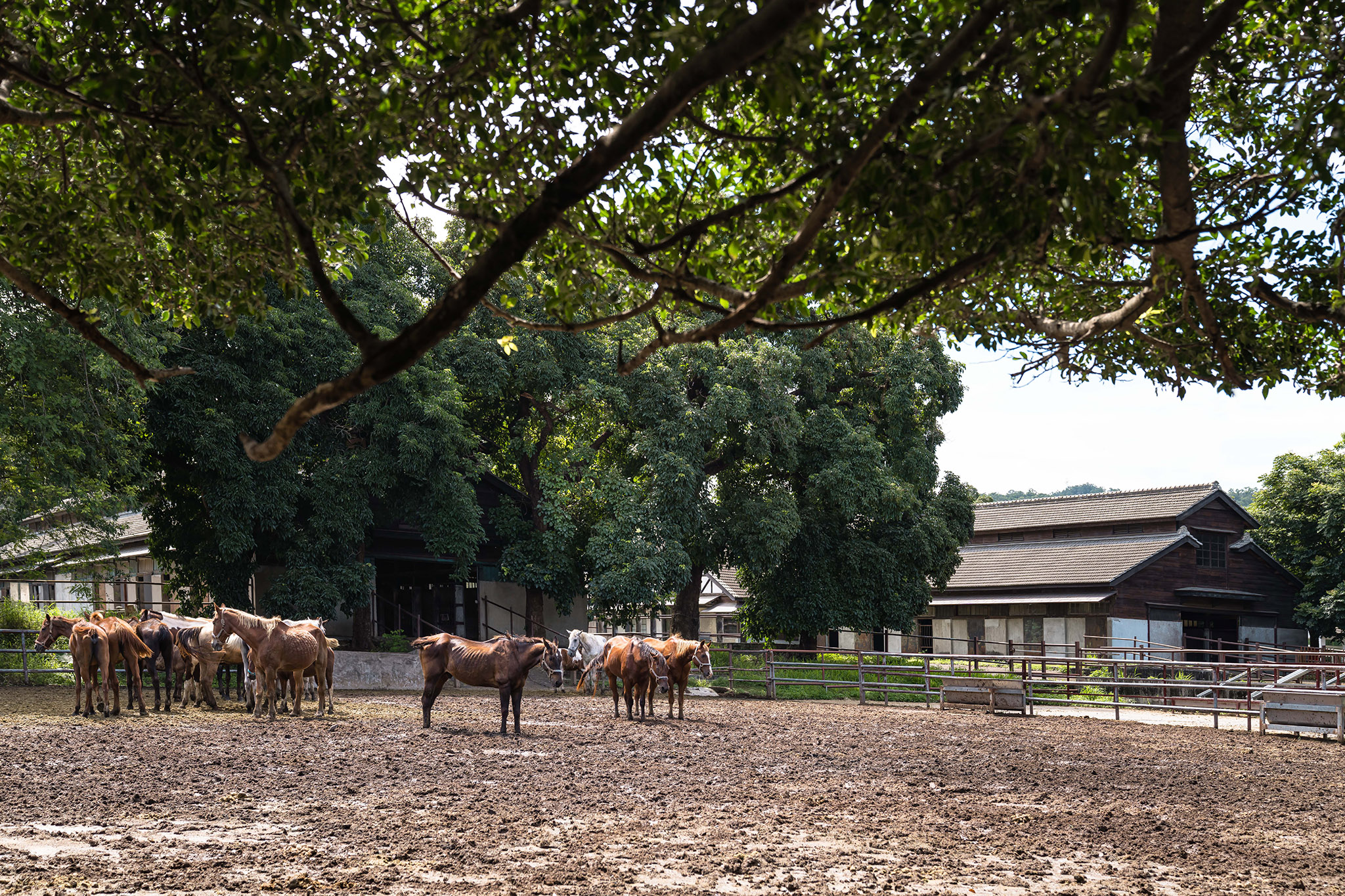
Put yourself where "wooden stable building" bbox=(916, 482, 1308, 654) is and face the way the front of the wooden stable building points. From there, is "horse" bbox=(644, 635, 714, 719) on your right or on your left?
on your right

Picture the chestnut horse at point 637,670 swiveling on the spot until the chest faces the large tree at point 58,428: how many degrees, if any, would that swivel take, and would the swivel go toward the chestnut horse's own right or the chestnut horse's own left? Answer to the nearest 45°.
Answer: approximately 135° to the chestnut horse's own right

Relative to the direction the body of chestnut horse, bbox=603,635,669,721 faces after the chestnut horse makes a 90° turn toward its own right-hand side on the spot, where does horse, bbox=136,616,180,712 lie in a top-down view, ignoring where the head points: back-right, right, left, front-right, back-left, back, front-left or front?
front-right

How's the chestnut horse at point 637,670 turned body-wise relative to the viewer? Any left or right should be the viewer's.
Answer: facing the viewer and to the right of the viewer

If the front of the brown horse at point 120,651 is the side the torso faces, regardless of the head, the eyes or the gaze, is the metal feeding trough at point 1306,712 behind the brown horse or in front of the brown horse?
behind

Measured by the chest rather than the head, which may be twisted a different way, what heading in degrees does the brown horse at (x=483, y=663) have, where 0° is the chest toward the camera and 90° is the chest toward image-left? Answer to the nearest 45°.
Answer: approximately 270°

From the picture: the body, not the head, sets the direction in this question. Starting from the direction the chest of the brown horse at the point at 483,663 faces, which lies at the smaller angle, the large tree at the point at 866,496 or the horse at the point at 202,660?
the large tree

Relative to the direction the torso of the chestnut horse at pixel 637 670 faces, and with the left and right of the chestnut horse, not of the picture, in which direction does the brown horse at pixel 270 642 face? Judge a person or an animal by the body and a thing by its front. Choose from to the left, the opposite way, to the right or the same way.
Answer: to the right

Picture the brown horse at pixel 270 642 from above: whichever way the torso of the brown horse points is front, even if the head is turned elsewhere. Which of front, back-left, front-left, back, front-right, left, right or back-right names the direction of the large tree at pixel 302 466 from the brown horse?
back-right
